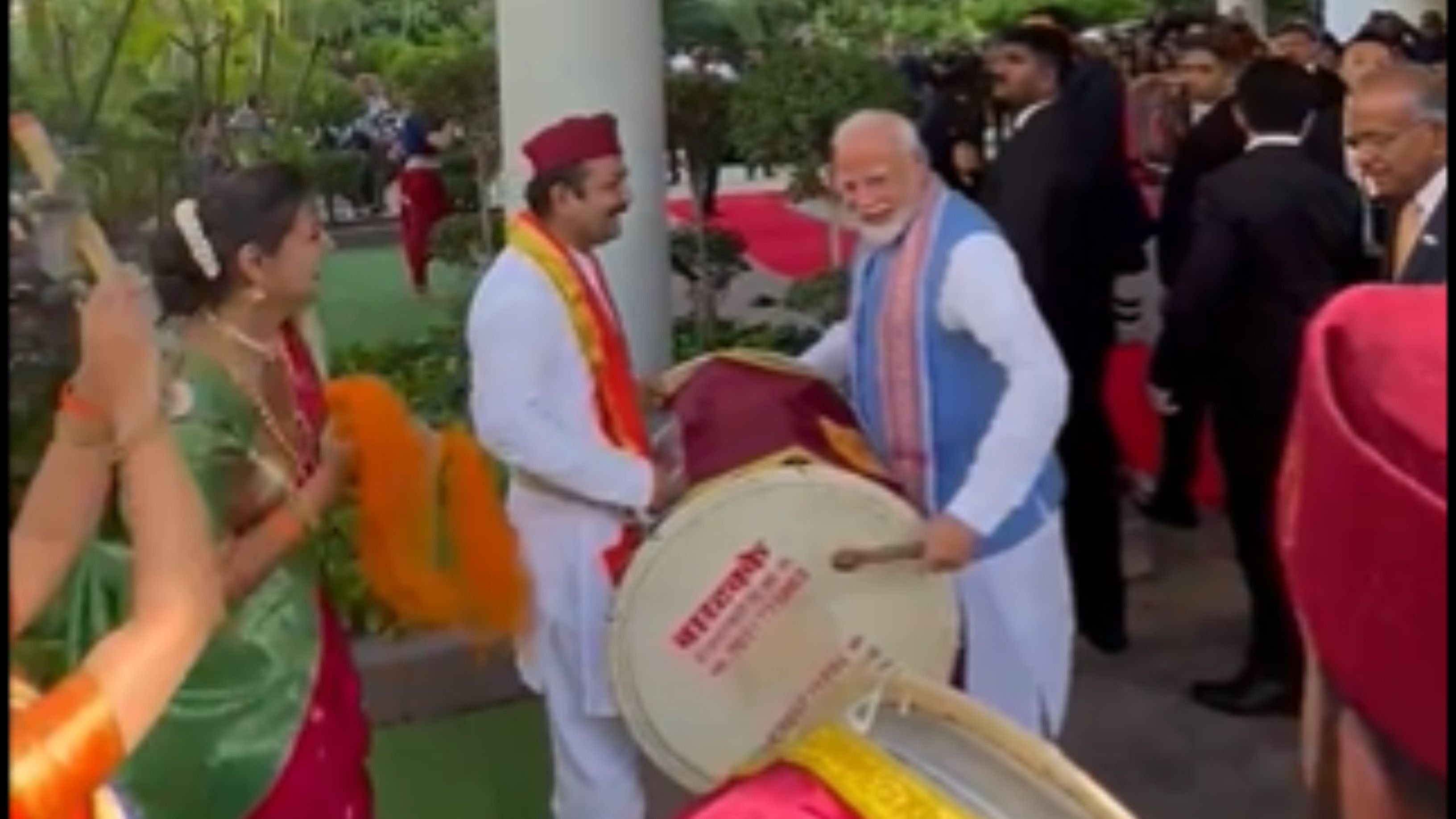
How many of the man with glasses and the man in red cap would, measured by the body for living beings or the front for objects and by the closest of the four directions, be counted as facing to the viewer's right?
1

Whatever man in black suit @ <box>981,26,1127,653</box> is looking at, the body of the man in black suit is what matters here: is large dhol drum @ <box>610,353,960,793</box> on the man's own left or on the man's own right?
on the man's own left

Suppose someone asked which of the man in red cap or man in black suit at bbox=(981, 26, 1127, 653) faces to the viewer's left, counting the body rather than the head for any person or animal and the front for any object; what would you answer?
the man in black suit

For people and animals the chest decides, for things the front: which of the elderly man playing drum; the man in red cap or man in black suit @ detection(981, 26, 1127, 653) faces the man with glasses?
the man in red cap

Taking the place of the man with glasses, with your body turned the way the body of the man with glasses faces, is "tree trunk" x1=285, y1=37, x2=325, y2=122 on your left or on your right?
on your right

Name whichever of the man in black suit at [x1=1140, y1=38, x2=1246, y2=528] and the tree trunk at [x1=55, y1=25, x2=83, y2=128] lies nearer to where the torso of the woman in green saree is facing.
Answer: the man in black suit

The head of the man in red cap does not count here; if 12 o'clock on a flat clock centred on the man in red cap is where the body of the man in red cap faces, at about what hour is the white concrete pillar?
The white concrete pillar is roughly at 9 o'clock from the man in red cap.

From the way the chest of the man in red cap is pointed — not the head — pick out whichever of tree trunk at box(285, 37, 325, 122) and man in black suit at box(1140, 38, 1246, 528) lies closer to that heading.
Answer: the man in black suit

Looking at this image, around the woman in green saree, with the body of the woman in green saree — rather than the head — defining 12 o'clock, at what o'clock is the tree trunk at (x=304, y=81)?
The tree trunk is roughly at 9 o'clock from the woman in green saree.

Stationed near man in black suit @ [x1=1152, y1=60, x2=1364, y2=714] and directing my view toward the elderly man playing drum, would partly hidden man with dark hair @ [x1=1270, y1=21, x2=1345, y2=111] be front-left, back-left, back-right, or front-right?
back-right
